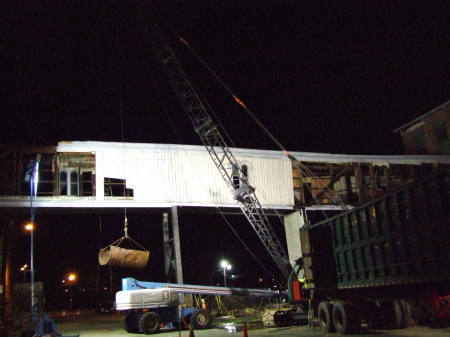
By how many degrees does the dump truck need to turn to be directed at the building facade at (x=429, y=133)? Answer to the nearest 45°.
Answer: approximately 135° to its left

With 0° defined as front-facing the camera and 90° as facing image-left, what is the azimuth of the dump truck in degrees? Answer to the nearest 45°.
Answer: approximately 315°

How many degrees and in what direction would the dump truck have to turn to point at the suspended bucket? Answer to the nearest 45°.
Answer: approximately 180°

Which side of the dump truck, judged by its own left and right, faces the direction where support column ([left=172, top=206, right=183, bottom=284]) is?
back

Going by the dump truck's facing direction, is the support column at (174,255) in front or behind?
behind
